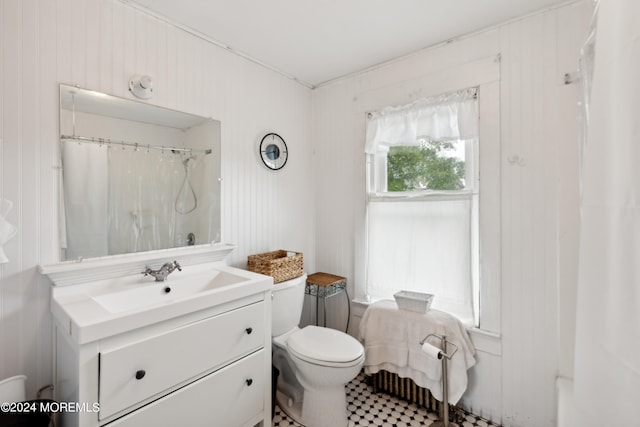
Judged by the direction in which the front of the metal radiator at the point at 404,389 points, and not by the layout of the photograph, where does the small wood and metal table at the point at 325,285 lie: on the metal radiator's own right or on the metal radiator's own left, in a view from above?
on the metal radiator's own right

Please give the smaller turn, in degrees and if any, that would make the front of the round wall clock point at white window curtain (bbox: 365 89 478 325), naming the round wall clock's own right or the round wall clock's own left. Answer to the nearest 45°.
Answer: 0° — it already faces it

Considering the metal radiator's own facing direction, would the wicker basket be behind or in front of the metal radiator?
in front

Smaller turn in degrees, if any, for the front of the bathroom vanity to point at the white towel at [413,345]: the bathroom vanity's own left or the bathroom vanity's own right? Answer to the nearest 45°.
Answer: approximately 45° to the bathroom vanity's own left

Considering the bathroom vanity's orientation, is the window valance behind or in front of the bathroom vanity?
in front

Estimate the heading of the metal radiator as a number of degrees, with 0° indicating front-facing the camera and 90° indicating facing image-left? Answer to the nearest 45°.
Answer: approximately 45°

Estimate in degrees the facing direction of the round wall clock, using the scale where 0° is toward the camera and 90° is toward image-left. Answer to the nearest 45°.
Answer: approximately 315°

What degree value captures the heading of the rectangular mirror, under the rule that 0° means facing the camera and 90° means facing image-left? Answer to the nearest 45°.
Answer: approximately 315°

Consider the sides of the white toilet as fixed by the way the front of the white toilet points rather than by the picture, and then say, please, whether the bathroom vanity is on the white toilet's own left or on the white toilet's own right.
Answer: on the white toilet's own right

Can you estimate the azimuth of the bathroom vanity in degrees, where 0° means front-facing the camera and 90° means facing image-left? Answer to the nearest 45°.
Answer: approximately 315°

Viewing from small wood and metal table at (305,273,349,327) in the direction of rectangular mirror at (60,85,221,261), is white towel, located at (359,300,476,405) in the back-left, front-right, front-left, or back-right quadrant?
back-left

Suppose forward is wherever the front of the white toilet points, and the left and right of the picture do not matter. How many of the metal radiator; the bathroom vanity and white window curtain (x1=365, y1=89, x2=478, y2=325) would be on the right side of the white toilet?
1
